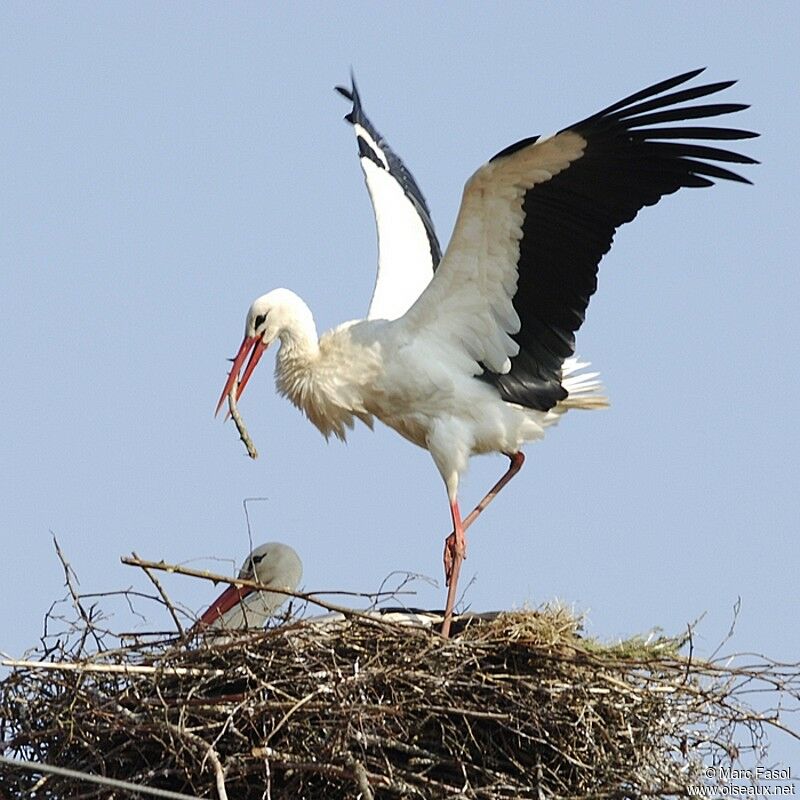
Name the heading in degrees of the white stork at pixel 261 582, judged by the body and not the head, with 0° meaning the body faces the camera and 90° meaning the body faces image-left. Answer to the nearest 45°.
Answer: approximately 90°
